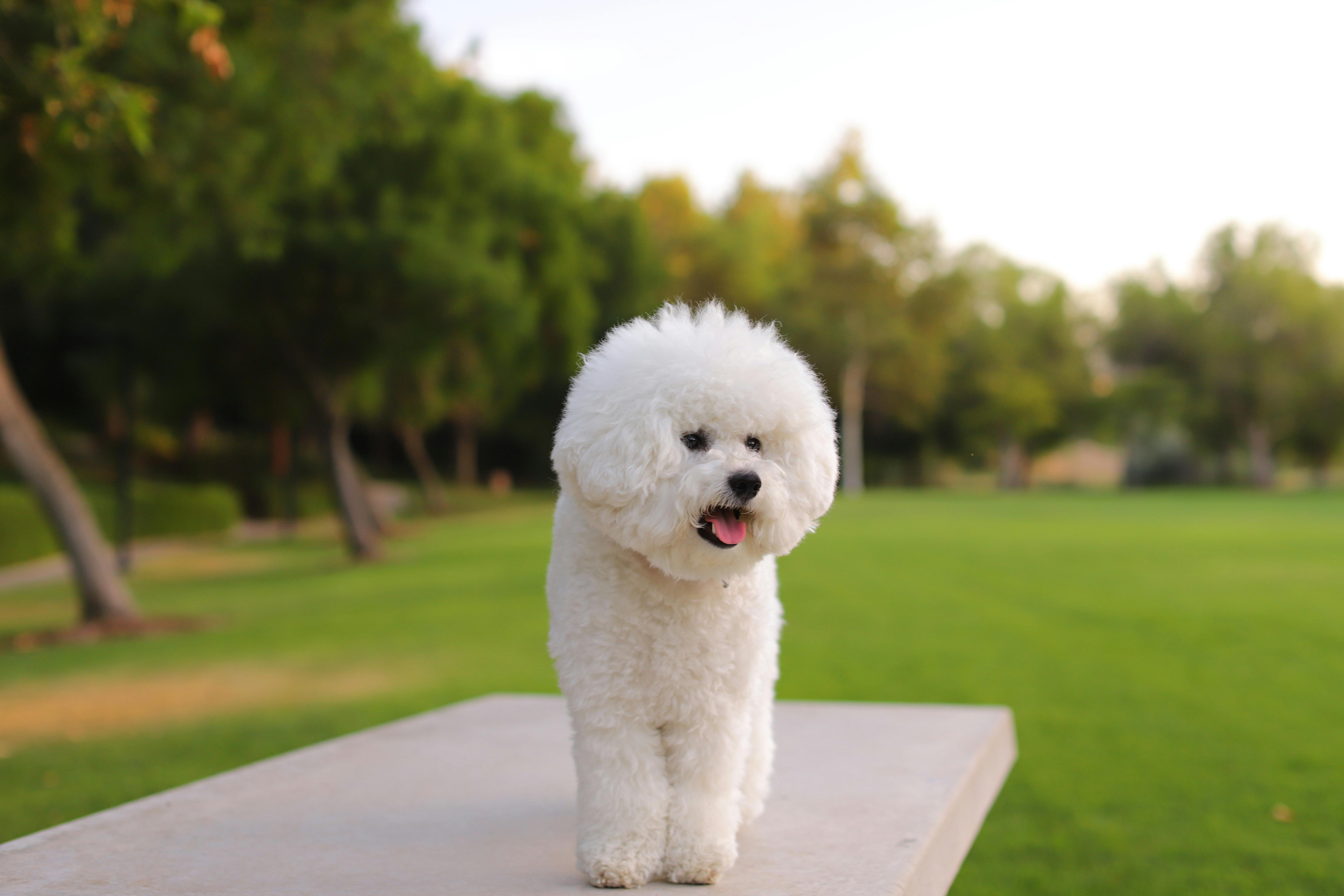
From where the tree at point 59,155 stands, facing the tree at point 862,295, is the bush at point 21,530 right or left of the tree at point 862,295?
left

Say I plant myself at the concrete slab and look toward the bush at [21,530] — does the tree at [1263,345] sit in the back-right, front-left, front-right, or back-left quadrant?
front-right

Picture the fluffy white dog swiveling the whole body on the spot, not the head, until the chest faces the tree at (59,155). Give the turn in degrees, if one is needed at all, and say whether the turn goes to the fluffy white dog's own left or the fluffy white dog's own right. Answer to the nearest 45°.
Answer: approximately 135° to the fluffy white dog's own right

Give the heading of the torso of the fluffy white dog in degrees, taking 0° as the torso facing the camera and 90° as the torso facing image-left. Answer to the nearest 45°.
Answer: approximately 0°

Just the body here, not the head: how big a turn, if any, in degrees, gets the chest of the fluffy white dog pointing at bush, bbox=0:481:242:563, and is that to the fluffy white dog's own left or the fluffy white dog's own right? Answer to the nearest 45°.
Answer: approximately 135° to the fluffy white dog's own right

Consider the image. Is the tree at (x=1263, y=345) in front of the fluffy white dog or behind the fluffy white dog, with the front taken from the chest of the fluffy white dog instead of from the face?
behind

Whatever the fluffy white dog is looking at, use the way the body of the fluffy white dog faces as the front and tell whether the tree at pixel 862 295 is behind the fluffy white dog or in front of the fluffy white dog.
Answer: behind
